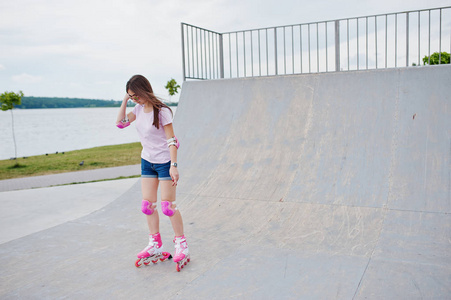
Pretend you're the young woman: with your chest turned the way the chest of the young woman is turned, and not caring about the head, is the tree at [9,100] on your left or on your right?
on your right

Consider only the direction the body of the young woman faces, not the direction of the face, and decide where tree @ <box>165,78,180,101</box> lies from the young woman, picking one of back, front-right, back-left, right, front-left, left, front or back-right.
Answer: back-right

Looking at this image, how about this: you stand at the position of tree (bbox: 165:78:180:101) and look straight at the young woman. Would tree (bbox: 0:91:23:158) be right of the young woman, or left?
right

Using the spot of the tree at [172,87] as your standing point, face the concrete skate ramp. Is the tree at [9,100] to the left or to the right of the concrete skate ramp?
right

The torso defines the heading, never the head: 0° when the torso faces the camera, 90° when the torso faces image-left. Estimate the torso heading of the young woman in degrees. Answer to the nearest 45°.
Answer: approximately 45°
